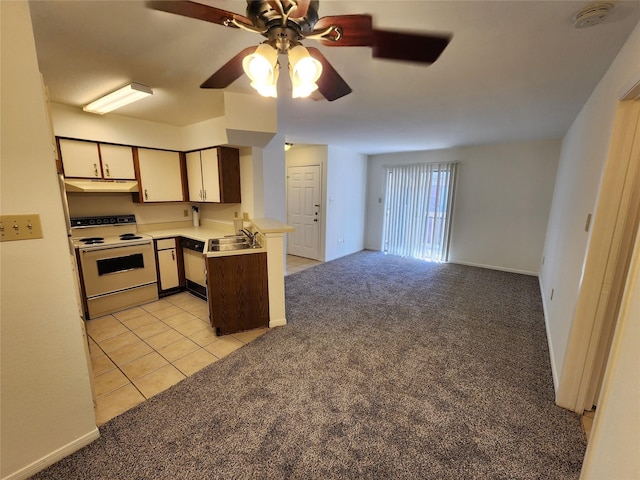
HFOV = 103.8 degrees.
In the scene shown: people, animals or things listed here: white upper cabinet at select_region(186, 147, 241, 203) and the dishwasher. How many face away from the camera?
0

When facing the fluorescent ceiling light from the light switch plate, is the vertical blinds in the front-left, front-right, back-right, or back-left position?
front-right

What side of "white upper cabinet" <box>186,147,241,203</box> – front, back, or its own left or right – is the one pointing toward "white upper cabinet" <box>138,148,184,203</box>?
right

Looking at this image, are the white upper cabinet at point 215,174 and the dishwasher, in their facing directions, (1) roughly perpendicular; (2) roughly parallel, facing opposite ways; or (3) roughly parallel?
roughly parallel

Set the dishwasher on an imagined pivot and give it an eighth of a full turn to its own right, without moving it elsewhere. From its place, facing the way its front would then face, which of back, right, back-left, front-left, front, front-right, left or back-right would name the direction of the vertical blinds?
back

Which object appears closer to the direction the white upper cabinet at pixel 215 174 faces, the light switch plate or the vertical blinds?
the light switch plate

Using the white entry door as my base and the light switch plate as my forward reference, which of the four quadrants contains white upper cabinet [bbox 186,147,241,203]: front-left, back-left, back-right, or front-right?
front-right

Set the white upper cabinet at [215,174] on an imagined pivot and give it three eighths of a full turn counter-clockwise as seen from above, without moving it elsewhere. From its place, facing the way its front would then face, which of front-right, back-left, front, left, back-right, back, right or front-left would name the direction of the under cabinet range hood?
back

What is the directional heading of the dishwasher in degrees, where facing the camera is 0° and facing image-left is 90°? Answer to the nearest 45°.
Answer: approximately 45°

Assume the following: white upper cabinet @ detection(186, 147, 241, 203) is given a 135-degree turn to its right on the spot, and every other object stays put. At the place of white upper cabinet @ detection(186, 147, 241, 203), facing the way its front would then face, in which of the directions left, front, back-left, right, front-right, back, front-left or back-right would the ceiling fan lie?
back
